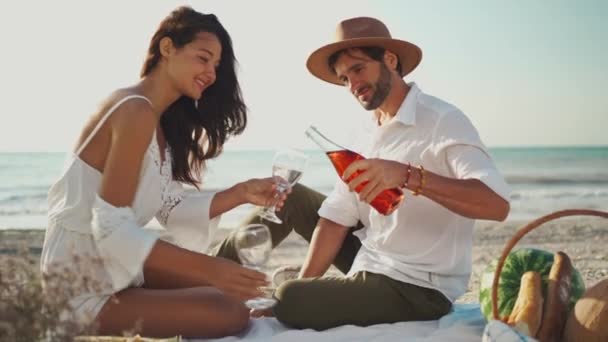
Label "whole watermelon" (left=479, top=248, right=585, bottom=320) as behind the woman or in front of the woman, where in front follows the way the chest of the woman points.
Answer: in front

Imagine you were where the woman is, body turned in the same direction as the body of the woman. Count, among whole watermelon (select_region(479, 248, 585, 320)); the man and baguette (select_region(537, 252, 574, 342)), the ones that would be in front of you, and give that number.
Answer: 3

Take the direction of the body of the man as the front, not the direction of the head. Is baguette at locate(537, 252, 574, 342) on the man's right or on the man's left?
on the man's left

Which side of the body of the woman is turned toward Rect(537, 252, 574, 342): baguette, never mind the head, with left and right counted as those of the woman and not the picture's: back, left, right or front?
front

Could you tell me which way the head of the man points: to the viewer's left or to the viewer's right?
to the viewer's left

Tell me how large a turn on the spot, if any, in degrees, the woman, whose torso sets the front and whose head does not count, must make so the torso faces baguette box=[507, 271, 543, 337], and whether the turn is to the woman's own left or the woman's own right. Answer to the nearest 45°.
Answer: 0° — they already face it

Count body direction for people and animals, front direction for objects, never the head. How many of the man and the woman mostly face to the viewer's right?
1

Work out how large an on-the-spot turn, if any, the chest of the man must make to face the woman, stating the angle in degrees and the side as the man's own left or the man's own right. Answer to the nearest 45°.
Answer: approximately 45° to the man's own right

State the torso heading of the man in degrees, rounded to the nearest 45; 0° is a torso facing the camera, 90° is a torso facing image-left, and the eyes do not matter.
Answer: approximately 45°

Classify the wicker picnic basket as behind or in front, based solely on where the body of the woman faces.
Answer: in front

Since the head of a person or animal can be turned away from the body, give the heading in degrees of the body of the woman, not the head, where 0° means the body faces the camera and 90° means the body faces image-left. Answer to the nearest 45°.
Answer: approximately 270°

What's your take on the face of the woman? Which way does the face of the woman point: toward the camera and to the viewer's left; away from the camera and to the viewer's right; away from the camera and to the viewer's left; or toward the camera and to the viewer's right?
toward the camera and to the viewer's right

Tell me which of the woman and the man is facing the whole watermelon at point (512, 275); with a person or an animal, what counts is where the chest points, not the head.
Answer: the woman

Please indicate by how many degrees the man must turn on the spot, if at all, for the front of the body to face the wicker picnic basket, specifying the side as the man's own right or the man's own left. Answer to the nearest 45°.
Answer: approximately 90° to the man's own left
